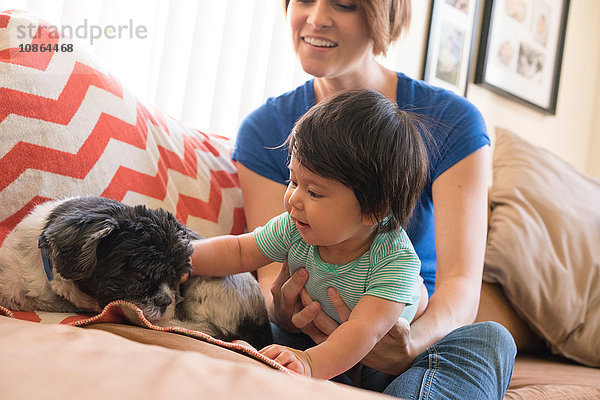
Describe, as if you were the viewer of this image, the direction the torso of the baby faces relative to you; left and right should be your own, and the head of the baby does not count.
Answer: facing the viewer and to the left of the viewer

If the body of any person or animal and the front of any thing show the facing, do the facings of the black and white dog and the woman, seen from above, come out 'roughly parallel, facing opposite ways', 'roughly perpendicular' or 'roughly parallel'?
roughly perpendicular

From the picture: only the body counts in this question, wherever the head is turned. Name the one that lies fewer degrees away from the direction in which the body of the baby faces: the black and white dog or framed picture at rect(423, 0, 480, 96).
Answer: the black and white dog

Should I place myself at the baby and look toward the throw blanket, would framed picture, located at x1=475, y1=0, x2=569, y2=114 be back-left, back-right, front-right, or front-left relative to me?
back-right

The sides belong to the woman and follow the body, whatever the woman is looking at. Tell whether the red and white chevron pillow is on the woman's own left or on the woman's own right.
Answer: on the woman's own right

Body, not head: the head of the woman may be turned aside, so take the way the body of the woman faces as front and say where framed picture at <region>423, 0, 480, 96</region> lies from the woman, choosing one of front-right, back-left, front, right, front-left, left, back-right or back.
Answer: back

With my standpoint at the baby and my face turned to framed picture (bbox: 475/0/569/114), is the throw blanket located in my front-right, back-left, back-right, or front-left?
back-left

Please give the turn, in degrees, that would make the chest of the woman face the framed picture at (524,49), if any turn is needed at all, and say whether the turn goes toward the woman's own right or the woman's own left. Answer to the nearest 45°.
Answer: approximately 180°

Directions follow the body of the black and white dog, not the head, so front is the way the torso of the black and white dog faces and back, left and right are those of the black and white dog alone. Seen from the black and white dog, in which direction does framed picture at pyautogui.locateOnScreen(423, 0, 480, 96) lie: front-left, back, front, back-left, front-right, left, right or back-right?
left

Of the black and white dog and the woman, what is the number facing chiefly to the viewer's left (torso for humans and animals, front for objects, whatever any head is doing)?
0

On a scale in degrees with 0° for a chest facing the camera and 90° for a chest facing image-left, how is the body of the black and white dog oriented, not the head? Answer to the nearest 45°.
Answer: approximately 315°

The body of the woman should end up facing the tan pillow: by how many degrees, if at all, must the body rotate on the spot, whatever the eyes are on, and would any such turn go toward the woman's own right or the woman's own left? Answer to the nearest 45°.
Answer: approximately 135° to the woman's own left

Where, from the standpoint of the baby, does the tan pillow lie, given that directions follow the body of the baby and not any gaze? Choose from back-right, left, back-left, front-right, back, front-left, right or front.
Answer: back

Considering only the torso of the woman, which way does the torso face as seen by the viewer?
toward the camera

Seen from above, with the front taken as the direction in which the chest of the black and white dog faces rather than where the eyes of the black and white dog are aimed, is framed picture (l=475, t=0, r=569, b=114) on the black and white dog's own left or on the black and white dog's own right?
on the black and white dog's own left

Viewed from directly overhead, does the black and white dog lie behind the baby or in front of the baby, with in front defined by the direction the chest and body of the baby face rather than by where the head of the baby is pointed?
in front
